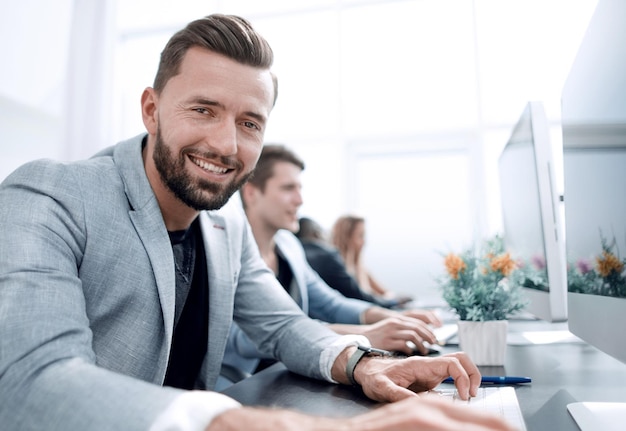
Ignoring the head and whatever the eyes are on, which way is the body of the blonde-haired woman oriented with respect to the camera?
to the viewer's right

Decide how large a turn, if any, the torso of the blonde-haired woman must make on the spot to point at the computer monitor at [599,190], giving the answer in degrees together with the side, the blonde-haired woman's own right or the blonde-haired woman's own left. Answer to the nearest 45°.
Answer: approximately 90° to the blonde-haired woman's own right

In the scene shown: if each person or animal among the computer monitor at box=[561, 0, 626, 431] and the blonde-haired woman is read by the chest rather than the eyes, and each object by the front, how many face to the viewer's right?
1

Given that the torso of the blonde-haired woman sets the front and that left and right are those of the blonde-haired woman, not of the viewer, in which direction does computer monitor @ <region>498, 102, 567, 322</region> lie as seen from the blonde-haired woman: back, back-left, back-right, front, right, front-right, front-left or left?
right

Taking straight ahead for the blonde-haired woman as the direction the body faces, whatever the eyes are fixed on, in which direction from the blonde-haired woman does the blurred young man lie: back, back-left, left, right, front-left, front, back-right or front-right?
right

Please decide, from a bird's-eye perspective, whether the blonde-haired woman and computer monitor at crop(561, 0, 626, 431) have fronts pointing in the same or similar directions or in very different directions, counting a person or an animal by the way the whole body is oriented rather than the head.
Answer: very different directions

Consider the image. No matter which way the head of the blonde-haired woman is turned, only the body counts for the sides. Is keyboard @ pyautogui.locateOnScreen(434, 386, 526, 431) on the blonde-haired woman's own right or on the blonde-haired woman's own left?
on the blonde-haired woman's own right

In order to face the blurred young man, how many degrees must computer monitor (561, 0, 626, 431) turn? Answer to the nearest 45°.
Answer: approximately 90° to its right

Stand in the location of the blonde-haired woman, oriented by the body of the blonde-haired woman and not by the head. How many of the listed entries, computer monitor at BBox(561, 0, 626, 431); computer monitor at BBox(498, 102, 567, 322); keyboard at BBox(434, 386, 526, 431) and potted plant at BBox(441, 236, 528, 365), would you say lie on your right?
4

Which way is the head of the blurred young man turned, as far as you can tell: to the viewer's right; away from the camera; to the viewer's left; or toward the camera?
to the viewer's right

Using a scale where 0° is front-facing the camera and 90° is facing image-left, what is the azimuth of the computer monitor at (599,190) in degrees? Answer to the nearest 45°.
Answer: approximately 45°
